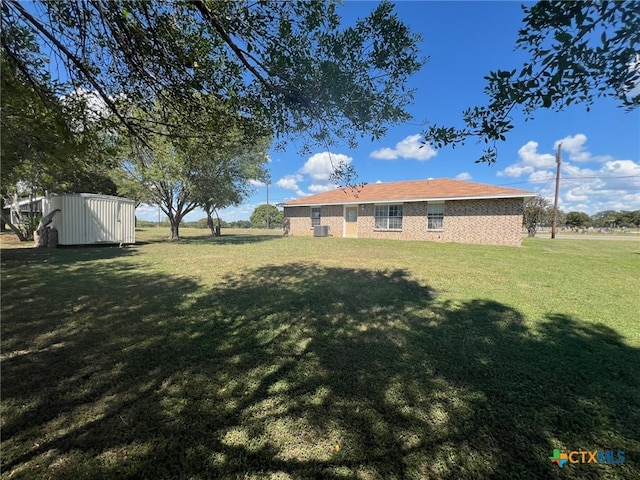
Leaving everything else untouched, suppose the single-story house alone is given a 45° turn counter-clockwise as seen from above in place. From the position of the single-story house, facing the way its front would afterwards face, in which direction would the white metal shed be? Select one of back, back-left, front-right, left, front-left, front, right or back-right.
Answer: back-left

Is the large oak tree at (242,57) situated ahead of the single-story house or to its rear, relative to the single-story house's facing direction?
to the rear

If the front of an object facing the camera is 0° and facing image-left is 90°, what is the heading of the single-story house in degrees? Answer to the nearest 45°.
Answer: approximately 225°
